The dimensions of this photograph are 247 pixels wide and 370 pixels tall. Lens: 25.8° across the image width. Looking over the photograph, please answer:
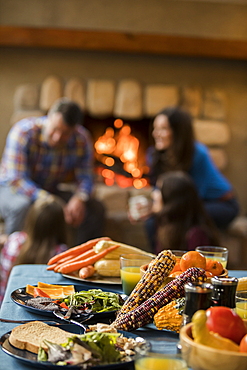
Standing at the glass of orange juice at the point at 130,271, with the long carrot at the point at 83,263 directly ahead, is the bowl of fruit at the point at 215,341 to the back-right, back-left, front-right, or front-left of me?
back-left

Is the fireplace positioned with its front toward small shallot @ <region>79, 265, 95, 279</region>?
yes

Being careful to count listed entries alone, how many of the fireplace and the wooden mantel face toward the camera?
2

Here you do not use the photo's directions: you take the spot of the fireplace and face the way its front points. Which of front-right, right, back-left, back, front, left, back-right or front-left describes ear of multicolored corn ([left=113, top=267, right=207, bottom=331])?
front

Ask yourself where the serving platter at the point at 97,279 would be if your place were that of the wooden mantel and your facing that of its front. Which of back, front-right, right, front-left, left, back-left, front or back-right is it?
front

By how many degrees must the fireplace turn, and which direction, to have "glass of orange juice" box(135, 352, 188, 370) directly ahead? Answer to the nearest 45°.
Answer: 0° — it already faces it

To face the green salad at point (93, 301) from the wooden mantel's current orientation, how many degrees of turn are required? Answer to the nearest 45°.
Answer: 0° — it already faces it

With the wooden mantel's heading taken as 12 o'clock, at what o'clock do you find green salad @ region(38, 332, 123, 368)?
The green salad is roughly at 12 o'clock from the wooden mantel.

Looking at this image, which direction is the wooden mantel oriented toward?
toward the camera

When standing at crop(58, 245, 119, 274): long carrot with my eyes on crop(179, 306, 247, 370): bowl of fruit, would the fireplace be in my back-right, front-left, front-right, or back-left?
back-left

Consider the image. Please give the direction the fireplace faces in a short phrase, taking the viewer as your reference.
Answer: facing the viewer

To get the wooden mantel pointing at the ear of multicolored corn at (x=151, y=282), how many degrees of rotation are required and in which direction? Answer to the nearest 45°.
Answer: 0° — it already faces it

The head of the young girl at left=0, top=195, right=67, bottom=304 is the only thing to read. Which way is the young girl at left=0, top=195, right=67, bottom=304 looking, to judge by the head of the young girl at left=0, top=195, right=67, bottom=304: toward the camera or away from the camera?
away from the camera

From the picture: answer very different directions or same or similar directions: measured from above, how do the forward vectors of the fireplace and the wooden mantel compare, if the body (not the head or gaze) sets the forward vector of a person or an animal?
same or similar directions

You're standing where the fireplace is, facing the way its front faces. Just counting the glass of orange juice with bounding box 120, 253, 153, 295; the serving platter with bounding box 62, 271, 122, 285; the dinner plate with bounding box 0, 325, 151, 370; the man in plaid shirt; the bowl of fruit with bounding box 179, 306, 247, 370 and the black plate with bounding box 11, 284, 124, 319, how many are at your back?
0

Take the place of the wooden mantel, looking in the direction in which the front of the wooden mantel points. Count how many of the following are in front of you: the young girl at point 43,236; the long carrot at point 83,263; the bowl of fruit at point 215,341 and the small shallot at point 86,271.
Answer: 4

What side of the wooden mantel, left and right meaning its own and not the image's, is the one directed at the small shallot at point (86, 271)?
front

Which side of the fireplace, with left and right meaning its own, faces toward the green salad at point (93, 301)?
front
